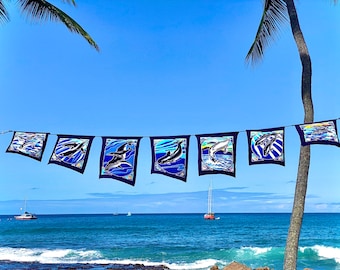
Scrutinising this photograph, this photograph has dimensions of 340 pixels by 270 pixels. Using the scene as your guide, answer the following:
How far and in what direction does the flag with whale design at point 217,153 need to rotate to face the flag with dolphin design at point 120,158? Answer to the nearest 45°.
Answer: approximately 90° to its right

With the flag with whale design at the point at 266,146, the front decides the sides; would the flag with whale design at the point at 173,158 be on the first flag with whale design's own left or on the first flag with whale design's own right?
on the first flag with whale design's own right

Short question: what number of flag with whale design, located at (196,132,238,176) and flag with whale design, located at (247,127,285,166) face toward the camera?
2

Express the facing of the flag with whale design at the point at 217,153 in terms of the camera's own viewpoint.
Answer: facing the viewer

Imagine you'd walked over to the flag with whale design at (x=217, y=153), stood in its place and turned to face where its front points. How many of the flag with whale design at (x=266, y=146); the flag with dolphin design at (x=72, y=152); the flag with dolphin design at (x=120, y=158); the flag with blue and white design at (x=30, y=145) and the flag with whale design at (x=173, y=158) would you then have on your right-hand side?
4

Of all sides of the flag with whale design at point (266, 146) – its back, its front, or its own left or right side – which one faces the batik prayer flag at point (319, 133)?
left

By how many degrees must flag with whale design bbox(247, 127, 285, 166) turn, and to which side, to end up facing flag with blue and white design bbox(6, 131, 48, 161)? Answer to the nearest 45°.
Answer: approximately 90° to its right

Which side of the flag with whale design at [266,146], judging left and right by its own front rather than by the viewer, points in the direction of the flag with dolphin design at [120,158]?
right

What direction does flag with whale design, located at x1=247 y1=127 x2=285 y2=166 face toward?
toward the camera

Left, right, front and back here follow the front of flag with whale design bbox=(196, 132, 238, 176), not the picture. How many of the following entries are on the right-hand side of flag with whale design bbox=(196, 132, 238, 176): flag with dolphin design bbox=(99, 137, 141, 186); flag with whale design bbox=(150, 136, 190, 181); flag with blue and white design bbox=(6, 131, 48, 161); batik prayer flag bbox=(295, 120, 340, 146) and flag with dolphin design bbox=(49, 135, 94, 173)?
4

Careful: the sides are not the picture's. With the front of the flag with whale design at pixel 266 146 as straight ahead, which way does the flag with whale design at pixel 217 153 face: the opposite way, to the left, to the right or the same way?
the same way

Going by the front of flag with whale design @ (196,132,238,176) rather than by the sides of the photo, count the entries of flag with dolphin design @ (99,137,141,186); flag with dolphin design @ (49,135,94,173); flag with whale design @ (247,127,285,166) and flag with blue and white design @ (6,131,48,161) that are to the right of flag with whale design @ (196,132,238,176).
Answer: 3
